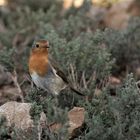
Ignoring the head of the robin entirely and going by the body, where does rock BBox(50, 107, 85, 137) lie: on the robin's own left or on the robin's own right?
on the robin's own left

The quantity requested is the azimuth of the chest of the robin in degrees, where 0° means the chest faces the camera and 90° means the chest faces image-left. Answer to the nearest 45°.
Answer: approximately 45°
